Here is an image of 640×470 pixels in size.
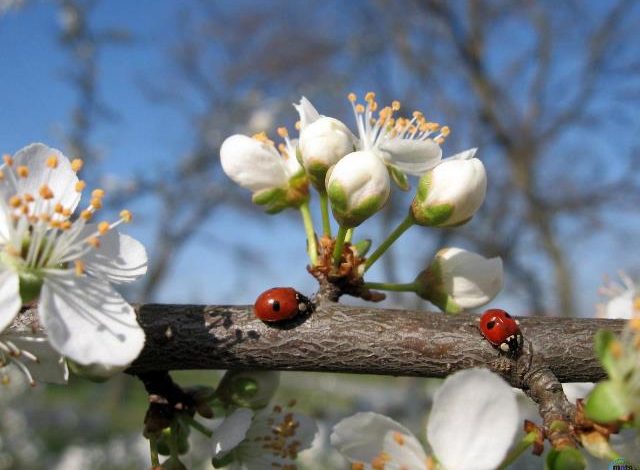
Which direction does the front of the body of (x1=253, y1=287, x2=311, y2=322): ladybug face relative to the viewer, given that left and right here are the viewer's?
facing to the right of the viewer
